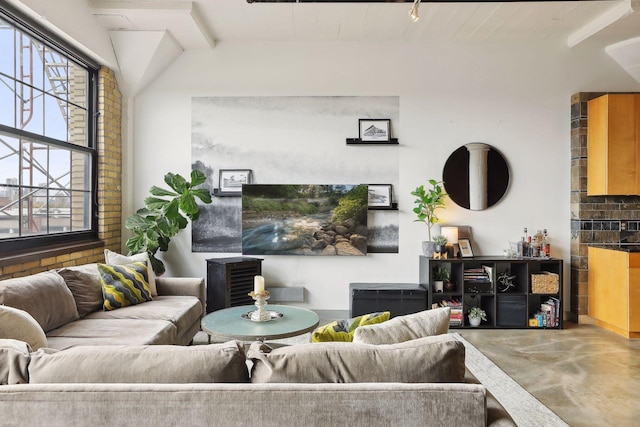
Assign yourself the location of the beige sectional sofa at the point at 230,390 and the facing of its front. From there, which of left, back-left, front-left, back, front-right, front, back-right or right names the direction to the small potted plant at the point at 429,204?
front-right

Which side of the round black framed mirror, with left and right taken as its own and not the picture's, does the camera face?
front

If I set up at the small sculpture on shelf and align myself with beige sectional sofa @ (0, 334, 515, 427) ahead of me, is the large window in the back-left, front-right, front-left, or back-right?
front-right

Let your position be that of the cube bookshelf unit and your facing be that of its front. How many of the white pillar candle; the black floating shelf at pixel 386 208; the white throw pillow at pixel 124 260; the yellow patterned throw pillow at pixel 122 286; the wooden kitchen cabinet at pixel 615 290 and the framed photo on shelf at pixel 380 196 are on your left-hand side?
1

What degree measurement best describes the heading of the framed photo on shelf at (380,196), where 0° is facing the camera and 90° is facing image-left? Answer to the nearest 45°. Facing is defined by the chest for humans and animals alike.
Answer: approximately 0°

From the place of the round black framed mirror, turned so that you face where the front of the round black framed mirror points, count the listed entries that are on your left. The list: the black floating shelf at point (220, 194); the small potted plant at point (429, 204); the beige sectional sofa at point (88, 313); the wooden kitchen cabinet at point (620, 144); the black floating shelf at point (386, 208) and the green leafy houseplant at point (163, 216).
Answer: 1

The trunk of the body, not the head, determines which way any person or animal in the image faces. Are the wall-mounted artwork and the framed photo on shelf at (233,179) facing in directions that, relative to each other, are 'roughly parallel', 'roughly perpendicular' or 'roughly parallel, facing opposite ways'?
roughly parallel

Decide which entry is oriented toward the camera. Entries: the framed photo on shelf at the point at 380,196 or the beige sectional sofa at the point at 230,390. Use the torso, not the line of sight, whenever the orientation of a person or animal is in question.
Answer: the framed photo on shelf

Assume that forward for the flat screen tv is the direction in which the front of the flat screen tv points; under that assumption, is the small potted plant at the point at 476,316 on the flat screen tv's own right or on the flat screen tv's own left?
on the flat screen tv's own left

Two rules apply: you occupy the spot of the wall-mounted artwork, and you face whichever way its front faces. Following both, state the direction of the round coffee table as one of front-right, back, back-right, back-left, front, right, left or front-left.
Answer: front

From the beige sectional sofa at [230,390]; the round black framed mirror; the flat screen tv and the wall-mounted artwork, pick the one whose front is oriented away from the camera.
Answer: the beige sectional sofa

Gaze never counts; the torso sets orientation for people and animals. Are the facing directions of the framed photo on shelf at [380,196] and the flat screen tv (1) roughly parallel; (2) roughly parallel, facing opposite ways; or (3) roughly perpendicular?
roughly parallel

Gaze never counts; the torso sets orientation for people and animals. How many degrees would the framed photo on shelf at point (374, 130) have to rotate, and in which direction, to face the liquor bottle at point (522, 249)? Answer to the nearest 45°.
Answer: approximately 90° to its left

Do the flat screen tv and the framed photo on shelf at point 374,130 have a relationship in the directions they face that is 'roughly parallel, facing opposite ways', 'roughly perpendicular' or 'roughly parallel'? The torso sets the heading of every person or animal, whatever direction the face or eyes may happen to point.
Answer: roughly parallel

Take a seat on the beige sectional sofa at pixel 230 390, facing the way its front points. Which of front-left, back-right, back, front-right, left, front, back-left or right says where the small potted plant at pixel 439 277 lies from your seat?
front-right

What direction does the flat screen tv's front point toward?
toward the camera

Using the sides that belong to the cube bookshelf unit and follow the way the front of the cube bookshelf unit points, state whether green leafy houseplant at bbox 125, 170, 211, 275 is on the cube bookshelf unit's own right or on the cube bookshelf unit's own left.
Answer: on the cube bookshelf unit's own right

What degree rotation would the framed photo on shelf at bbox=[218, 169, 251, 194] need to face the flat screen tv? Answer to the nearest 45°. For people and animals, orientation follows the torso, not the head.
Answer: approximately 90° to its left
